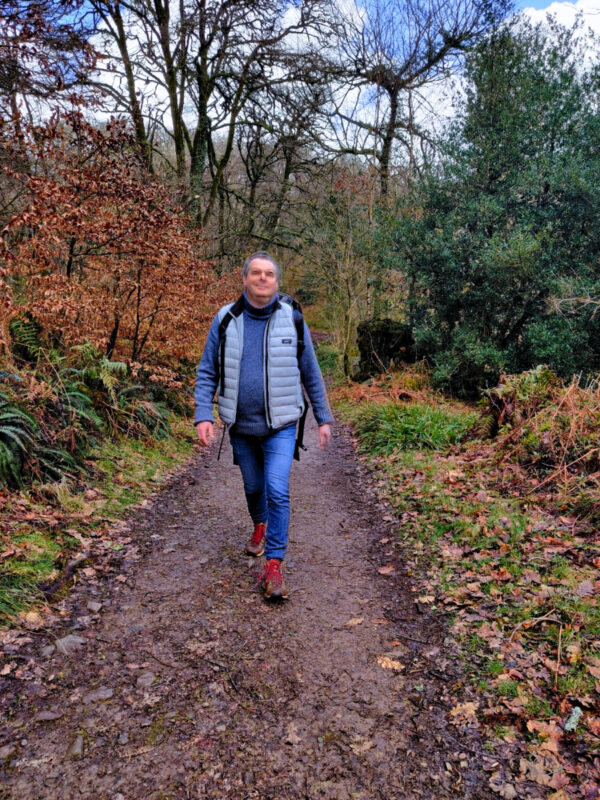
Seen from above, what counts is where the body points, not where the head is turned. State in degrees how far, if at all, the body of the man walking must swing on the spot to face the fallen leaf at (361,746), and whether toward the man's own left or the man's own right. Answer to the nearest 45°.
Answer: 0° — they already face it

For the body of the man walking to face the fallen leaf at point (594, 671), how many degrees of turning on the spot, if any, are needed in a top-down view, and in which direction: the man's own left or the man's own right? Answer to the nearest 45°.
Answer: approximately 45° to the man's own left

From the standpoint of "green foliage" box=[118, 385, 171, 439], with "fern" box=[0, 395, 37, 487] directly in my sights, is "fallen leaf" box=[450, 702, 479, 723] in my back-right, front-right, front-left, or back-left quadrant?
front-left

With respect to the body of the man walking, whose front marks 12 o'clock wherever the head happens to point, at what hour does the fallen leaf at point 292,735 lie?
The fallen leaf is roughly at 12 o'clock from the man walking.

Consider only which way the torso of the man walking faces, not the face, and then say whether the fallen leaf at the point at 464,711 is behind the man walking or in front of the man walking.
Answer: in front

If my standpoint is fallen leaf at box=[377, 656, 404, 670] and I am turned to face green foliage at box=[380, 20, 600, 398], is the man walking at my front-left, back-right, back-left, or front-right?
front-left

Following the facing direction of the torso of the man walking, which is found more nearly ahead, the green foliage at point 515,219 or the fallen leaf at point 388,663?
the fallen leaf

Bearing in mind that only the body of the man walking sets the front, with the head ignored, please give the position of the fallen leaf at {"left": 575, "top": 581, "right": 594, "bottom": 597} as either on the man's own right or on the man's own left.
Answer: on the man's own left

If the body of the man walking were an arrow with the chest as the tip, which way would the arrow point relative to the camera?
toward the camera

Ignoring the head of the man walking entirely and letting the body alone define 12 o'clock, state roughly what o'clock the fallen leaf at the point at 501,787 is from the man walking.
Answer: The fallen leaf is roughly at 11 o'clock from the man walking.

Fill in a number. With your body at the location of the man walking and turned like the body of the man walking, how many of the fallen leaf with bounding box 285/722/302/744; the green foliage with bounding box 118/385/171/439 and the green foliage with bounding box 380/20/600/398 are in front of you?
1

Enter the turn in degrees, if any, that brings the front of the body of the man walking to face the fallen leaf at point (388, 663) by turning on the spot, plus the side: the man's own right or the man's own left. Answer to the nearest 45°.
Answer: approximately 45° to the man's own left

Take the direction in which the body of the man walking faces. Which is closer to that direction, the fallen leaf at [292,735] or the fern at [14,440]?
the fallen leaf

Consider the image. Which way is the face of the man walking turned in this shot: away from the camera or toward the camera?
toward the camera

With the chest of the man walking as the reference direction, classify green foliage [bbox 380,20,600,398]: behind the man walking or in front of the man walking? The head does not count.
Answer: behind

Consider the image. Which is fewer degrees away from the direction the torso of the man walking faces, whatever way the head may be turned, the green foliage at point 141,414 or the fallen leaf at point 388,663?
the fallen leaf
